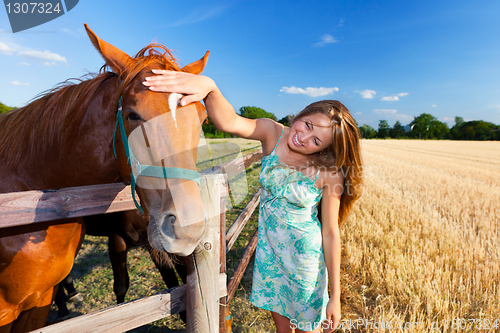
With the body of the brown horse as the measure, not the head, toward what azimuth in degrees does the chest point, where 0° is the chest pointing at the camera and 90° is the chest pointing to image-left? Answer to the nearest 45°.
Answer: approximately 315°

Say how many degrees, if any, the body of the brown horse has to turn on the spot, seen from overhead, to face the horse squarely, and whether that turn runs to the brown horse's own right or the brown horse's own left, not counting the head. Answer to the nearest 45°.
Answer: approximately 135° to the brown horse's own left

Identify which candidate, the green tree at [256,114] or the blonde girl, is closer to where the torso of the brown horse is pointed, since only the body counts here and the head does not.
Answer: the blonde girl

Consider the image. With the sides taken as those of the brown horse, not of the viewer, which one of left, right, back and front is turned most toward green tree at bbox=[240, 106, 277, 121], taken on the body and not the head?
left

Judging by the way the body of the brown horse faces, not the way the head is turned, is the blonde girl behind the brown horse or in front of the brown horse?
in front

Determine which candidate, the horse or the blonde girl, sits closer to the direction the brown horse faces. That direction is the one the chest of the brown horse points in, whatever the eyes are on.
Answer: the blonde girl
